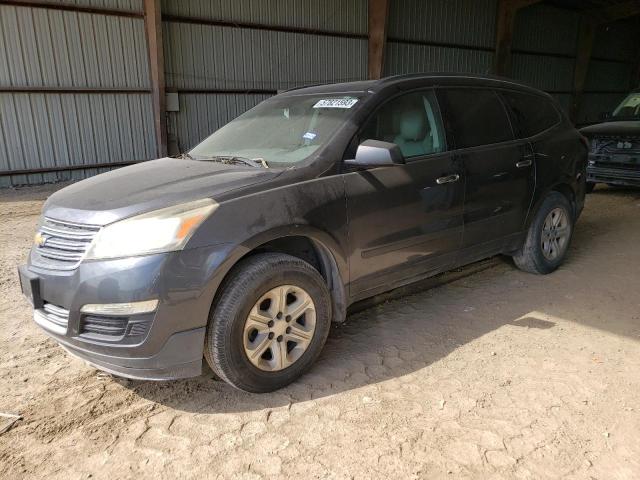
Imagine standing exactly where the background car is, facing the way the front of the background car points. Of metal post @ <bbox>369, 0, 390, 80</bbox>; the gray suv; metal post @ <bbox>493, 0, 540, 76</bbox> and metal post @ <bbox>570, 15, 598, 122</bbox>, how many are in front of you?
1

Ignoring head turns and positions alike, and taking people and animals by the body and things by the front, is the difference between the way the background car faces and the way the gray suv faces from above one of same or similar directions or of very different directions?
same or similar directions

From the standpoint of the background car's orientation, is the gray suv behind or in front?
in front

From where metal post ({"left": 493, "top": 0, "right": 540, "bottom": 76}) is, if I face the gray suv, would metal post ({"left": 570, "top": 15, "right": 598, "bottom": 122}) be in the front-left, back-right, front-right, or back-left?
back-left

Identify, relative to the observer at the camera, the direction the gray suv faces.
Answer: facing the viewer and to the left of the viewer

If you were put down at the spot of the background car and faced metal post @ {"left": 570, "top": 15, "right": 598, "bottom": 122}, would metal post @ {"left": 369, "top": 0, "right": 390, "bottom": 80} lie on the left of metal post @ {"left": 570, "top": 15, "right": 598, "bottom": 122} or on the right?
left

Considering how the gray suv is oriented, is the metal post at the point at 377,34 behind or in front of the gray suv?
behind

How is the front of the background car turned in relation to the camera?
facing the viewer

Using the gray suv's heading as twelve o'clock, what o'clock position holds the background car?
The background car is roughly at 6 o'clock from the gray suv.

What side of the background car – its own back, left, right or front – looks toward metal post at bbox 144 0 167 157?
right

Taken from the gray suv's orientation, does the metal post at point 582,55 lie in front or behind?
behind

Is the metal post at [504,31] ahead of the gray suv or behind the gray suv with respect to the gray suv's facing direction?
behind

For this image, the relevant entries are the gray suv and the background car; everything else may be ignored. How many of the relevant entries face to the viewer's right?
0

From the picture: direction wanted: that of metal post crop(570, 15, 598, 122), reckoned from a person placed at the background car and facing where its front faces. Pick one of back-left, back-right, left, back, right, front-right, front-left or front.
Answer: back
